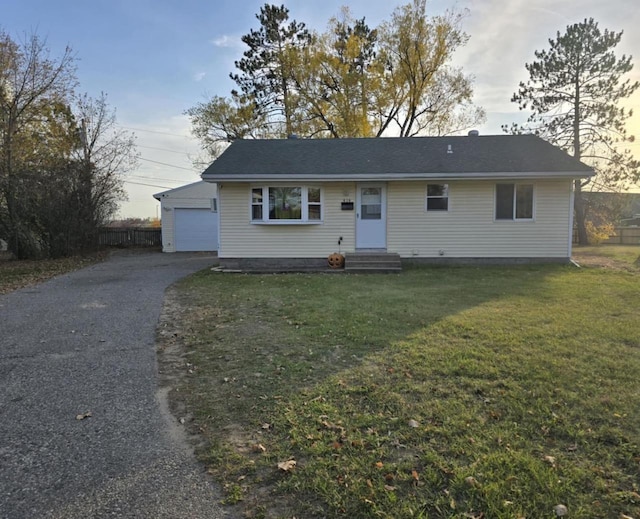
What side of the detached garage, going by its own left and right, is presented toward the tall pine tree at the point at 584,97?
left

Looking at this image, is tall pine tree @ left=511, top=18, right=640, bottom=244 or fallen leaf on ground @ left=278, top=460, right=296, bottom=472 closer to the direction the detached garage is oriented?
the fallen leaf on ground

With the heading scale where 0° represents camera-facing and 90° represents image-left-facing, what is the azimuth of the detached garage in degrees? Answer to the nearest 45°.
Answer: approximately 0°

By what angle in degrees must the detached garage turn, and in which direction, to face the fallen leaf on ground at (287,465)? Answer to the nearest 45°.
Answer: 0° — it already faces it

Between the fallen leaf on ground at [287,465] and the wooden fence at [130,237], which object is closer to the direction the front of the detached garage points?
the fallen leaf on ground

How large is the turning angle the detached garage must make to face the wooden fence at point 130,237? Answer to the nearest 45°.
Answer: approximately 135° to its right
